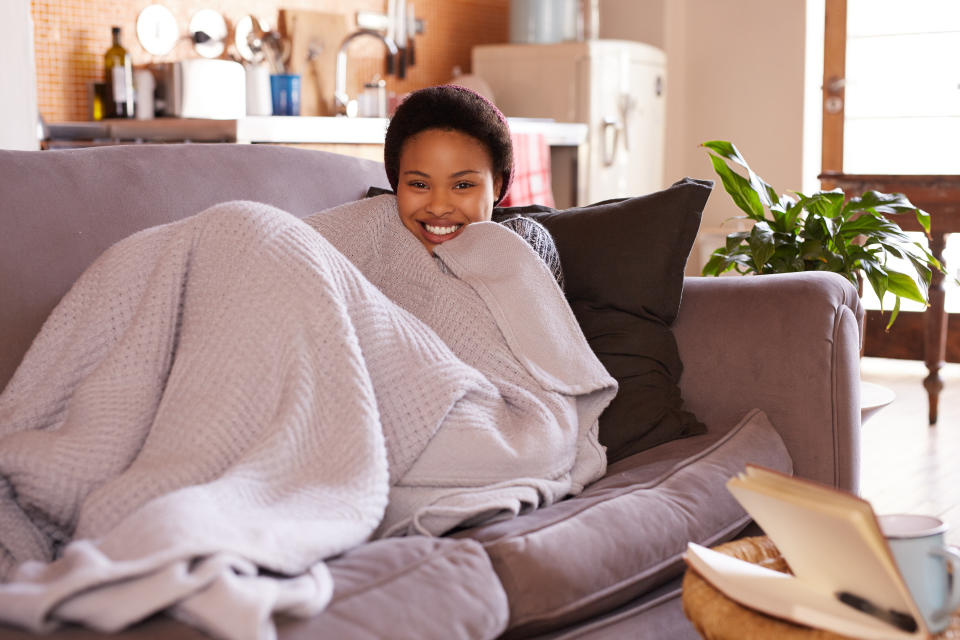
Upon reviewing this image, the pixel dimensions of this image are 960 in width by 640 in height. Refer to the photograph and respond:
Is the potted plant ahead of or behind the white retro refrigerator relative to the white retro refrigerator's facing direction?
ahead

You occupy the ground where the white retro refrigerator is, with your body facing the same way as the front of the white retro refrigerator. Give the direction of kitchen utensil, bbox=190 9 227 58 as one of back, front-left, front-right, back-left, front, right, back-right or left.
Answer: right

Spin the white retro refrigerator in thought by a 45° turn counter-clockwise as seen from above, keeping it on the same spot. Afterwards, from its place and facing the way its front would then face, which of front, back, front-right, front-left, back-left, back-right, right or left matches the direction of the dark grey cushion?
right

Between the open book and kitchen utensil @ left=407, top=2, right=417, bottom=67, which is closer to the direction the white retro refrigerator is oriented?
the open book

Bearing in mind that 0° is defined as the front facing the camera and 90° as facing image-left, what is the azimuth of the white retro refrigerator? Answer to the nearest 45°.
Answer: approximately 315°

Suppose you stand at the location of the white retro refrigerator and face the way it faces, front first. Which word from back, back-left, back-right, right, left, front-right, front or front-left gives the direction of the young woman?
front-right

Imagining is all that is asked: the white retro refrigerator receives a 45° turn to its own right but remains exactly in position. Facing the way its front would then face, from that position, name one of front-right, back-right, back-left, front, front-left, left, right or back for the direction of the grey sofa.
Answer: front

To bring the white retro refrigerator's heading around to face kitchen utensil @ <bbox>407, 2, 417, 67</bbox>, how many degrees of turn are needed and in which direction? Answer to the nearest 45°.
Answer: approximately 135° to its right

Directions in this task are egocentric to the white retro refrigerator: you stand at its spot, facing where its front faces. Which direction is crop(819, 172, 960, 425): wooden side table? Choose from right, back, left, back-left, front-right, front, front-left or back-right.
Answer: front

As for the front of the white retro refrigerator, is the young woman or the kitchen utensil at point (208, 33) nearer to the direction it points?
the young woman

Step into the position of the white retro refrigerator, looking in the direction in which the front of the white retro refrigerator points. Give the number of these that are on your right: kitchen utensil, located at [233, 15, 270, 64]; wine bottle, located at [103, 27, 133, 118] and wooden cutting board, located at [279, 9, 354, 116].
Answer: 3

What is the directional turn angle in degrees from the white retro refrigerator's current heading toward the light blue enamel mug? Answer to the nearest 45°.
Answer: approximately 45° to its right

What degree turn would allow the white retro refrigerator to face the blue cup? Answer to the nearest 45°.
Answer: approximately 90° to its right

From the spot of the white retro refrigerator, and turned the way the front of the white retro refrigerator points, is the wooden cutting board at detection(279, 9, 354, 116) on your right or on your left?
on your right
